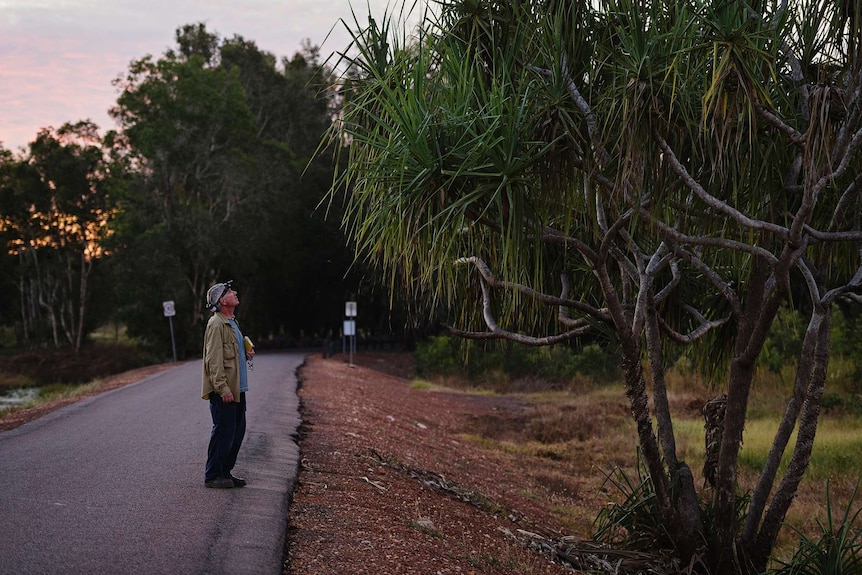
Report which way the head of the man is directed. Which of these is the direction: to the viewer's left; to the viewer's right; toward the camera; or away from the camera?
to the viewer's right

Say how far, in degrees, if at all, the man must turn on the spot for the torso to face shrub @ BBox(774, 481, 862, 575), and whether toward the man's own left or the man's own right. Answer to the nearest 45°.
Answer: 0° — they already face it

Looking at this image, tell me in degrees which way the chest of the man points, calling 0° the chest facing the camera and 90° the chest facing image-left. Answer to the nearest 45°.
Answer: approximately 270°

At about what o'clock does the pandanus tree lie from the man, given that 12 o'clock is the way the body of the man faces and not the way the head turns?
The pandanus tree is roughly at 12 o'clock from the man.
